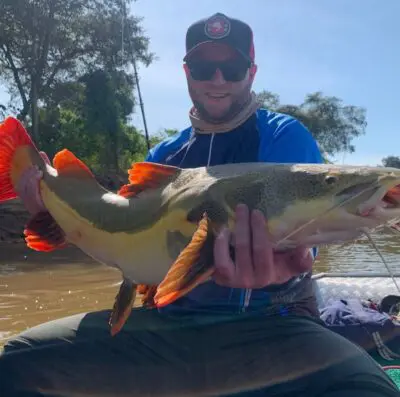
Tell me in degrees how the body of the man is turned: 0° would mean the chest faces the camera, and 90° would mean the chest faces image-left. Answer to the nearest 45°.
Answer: approximately 0°

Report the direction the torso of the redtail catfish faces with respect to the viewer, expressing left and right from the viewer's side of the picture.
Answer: facing to the right of the viewer

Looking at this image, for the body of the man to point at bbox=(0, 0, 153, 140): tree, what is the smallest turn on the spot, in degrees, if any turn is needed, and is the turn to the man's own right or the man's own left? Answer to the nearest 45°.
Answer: approximately 180°

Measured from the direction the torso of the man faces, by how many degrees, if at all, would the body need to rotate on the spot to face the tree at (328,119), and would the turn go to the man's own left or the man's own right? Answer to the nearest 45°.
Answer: approximately 180°

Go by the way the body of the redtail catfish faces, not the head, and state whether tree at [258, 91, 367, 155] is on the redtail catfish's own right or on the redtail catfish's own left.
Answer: on the redtail catfish's own left

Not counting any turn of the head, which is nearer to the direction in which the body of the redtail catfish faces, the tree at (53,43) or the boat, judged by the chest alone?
the boat
